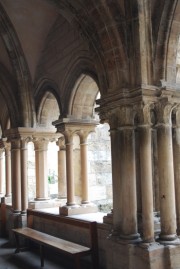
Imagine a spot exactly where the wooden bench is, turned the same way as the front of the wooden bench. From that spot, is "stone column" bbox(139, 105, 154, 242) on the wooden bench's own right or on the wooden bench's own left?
on the wooden bench's own left

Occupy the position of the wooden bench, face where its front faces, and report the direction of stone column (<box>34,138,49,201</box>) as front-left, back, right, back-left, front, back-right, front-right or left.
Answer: back-right

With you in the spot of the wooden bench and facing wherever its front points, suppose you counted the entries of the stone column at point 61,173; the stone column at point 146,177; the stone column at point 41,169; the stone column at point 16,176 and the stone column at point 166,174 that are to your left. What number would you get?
2

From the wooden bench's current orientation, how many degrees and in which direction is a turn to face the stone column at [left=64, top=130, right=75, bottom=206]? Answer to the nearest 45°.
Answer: approximately 135° to its right

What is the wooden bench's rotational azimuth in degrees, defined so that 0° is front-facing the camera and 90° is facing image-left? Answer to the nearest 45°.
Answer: approximately 45°

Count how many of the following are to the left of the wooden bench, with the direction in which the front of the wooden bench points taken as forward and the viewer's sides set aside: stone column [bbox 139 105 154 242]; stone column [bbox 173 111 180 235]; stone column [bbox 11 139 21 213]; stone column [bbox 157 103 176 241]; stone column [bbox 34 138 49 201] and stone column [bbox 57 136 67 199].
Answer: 3

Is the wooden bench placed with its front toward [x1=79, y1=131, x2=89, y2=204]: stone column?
no

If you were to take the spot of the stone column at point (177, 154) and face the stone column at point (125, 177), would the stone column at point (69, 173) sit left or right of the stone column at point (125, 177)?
right

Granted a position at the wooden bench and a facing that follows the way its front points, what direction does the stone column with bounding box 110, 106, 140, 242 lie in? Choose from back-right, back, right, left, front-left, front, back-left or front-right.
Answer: left

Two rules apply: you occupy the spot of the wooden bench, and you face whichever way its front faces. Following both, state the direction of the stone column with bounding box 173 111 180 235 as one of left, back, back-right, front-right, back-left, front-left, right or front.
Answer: left

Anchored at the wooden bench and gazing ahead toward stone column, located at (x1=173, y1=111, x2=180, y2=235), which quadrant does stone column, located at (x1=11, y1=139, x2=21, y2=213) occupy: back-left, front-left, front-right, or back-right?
back-left
